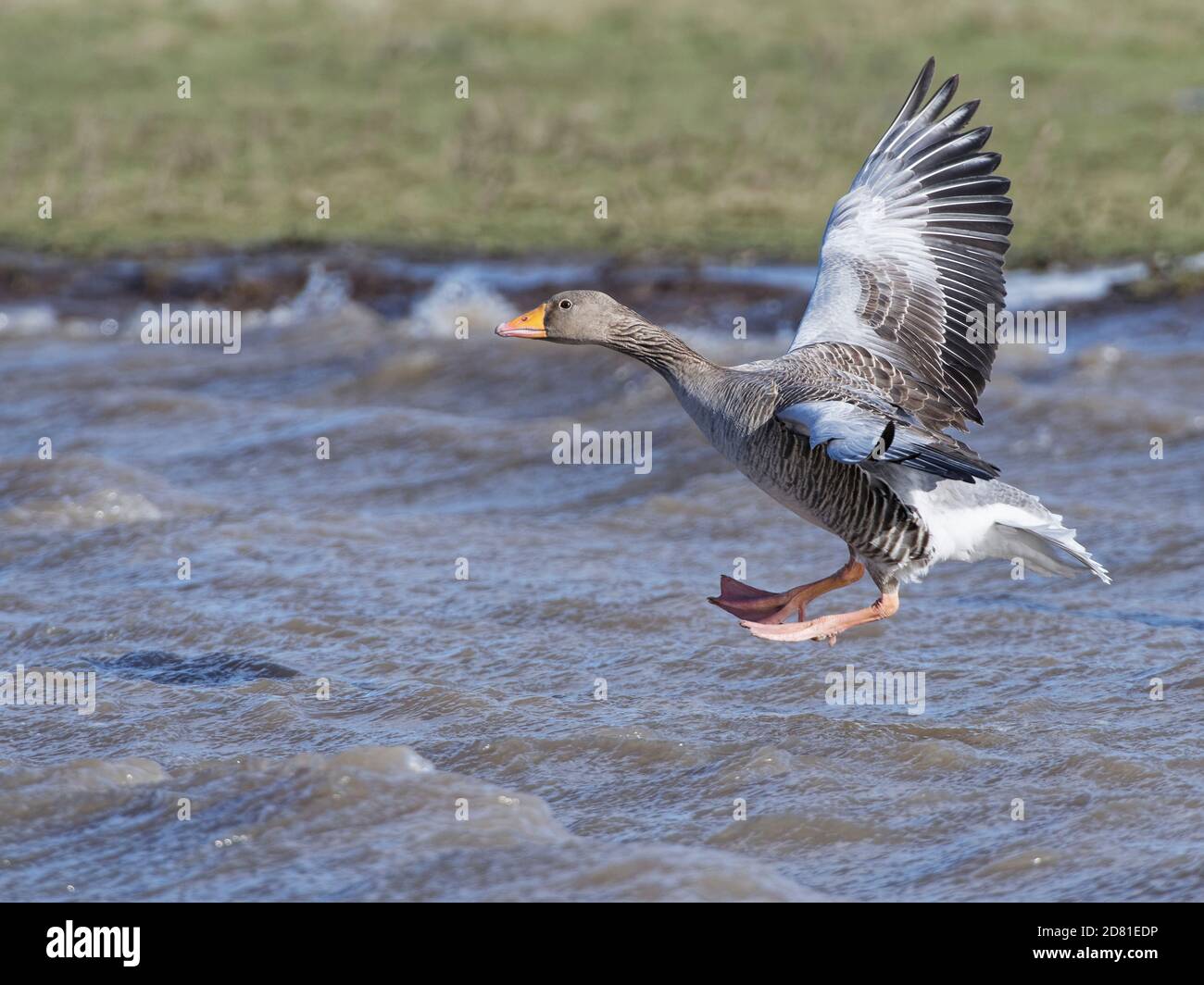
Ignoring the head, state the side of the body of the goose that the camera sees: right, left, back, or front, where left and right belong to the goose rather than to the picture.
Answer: left
